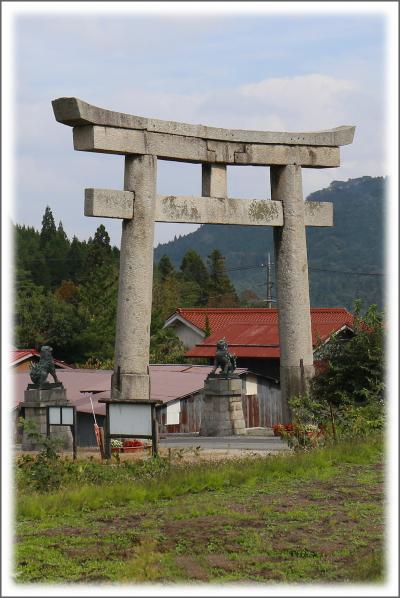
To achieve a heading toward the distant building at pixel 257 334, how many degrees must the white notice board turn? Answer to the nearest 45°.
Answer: approximately 180°

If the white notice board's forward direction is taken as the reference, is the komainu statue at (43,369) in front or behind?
behind

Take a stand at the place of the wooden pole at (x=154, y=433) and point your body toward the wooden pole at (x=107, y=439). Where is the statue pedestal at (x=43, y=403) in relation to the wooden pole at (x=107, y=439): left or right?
right

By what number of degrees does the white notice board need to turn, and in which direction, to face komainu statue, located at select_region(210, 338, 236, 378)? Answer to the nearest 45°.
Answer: approximately 180°

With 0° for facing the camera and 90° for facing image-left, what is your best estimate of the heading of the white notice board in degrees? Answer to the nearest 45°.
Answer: approximately 0°

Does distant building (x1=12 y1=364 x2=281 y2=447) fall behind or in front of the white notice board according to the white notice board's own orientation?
behind

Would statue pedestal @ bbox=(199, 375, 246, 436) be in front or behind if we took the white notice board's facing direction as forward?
behind
